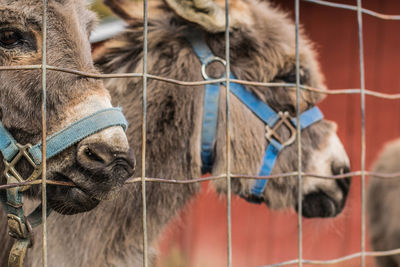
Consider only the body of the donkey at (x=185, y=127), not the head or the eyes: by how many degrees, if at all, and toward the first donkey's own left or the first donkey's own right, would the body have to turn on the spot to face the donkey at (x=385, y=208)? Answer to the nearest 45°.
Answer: approximately 45° to the first donkey's own left

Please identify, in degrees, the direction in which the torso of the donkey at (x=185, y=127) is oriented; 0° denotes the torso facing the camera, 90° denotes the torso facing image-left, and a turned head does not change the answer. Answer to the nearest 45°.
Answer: approximately 270°
